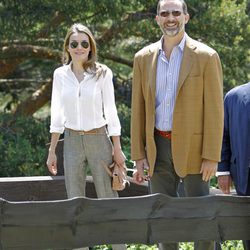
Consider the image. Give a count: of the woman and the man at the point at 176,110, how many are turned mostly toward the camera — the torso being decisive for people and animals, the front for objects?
2

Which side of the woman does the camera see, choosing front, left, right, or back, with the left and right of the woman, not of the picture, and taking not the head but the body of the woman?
front

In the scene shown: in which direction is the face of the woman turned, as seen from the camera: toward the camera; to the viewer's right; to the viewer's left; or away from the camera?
toward the camera

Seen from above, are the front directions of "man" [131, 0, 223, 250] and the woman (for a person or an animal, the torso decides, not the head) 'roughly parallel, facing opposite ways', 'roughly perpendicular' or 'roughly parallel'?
roughly parallel

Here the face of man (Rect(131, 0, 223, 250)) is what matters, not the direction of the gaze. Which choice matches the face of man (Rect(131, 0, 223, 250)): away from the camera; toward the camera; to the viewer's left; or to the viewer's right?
toward the camera

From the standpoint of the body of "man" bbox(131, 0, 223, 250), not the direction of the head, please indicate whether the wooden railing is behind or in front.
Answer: in front

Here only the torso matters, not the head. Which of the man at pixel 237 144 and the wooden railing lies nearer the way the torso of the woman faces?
the wooden railing

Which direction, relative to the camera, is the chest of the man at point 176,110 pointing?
toward the camera

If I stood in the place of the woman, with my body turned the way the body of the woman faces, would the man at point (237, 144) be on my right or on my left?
on my left

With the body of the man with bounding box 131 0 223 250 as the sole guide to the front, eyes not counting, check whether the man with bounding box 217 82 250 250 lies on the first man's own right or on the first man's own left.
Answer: on the first man's own left

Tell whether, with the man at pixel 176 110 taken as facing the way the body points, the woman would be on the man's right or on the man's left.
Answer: on the man's right

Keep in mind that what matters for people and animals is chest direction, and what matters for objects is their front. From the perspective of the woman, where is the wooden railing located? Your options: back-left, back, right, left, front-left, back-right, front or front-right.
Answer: front
